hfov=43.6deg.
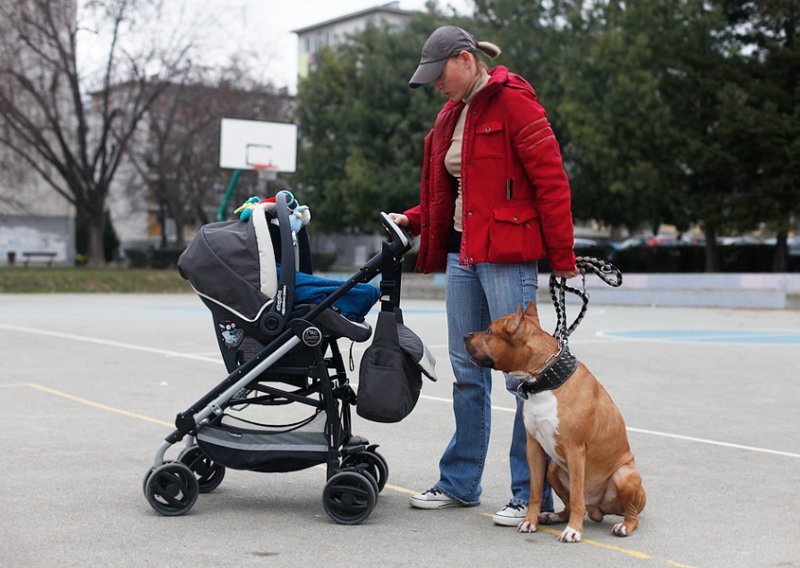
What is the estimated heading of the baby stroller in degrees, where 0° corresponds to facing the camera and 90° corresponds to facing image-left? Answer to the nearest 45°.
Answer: approximately 90°

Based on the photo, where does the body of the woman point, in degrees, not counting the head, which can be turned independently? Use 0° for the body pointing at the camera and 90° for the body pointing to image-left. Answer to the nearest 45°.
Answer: approximately 45°

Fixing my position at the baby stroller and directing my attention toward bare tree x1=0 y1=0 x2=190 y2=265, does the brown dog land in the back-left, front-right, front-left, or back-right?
back-right
